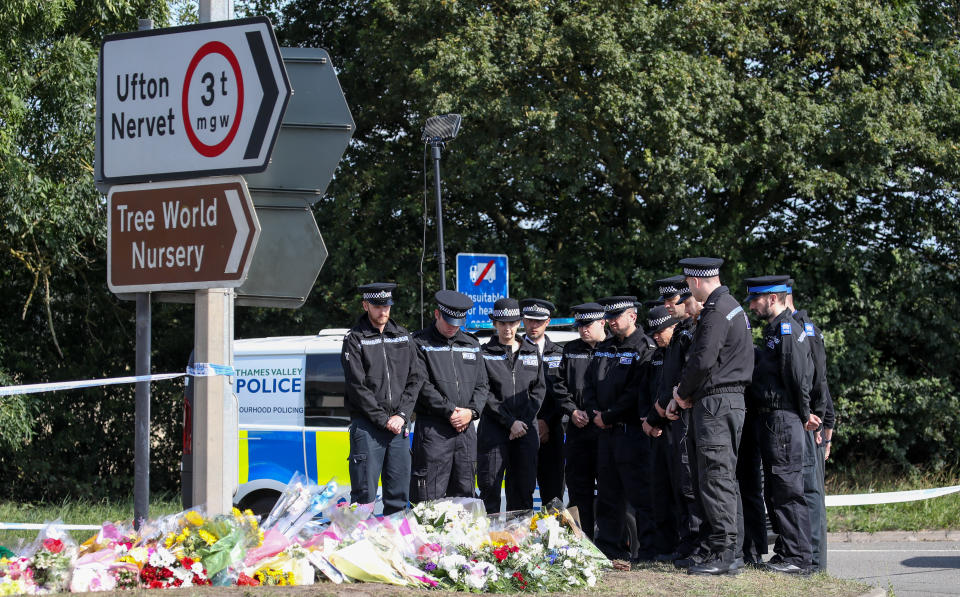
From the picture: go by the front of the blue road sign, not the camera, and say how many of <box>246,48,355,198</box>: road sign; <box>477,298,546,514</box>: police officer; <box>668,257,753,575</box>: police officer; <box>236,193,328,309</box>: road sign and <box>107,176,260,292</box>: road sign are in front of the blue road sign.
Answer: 5

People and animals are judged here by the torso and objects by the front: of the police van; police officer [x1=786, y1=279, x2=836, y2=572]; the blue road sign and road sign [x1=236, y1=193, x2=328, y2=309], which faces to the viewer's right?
the police van

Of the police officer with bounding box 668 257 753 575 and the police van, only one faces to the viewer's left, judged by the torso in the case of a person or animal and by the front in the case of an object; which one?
the police officer

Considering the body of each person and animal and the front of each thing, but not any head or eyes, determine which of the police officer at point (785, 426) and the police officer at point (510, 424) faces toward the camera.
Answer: the police officer at point (510, 424)

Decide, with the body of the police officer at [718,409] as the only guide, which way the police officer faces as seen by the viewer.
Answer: to the viewer's left

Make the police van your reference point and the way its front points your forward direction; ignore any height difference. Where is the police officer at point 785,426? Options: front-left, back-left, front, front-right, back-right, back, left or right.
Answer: front-right

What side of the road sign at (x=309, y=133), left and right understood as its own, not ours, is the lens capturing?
back

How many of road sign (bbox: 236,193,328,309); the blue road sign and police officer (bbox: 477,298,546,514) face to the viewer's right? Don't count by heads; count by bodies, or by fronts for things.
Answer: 0

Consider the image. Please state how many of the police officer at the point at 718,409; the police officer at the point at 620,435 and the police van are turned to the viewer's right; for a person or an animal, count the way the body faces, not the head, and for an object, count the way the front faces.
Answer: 1

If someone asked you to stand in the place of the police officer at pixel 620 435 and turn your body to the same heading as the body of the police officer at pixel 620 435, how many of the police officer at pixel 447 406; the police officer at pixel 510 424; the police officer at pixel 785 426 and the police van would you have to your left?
1

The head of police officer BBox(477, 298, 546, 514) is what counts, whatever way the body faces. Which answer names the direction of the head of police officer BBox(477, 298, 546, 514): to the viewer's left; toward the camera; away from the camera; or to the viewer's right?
toward the camera

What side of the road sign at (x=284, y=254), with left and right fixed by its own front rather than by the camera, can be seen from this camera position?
back

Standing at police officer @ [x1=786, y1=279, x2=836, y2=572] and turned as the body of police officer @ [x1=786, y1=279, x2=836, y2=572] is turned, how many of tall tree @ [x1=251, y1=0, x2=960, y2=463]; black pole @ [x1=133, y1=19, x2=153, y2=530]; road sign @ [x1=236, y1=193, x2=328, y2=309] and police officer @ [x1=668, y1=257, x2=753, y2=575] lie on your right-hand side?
1

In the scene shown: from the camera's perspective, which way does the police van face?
to the viewer's right

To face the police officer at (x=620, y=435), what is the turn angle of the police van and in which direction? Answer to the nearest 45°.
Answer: approximately 45° to its right

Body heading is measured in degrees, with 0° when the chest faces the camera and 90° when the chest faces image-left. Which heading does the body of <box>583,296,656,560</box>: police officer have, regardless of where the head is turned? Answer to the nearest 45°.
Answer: approximately 45°

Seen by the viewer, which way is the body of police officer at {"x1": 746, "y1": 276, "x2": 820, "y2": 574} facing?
to the viewer's left

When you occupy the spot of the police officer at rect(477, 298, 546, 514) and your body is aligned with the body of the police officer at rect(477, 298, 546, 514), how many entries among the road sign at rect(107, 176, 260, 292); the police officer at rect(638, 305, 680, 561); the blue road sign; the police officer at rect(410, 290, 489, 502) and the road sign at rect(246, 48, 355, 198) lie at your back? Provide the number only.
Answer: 1

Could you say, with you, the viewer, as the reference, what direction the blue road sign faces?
facing the viewer

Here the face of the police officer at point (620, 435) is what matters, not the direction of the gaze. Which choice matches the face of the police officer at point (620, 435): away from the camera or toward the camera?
toward the camera
